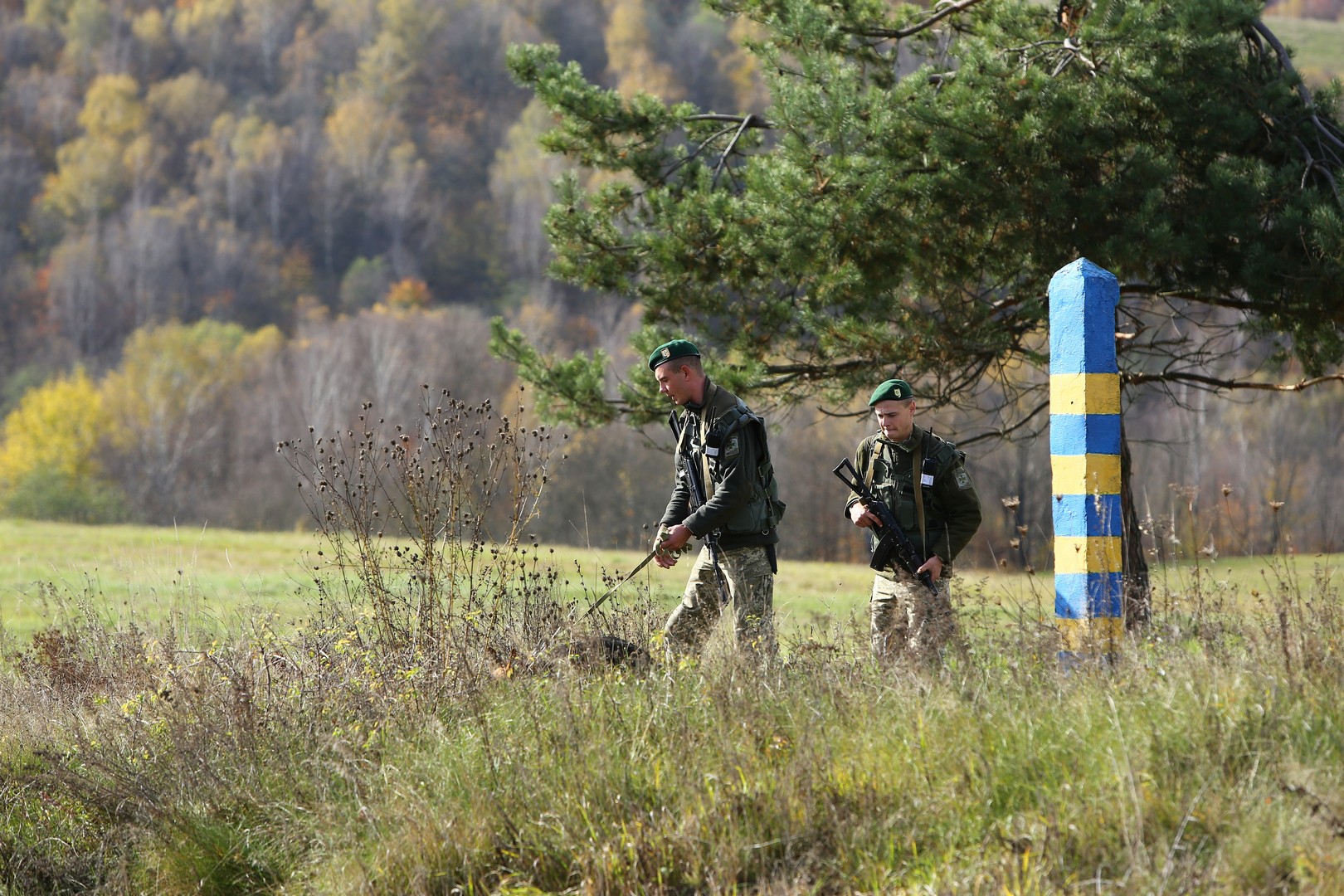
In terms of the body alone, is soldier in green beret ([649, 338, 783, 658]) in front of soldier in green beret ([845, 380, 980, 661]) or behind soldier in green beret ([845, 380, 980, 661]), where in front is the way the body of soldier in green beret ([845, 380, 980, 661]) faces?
in front

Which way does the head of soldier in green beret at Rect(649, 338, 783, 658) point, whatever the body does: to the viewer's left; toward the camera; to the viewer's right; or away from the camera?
to the viewer's left

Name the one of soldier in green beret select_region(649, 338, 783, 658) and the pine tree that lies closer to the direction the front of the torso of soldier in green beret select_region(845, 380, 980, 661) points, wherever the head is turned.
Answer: the soldier in green beret

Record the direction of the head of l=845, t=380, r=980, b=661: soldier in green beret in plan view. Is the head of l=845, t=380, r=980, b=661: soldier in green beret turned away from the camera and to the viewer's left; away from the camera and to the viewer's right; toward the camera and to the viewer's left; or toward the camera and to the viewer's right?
toward the camera and to the viewer's left

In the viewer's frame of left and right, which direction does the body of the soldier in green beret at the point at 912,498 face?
facing the viewer and to the left of the viewer

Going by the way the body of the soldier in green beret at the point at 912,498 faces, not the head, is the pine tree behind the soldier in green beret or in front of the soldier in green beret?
behind

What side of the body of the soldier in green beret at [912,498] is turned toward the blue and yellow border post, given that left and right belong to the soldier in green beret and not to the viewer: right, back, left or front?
left

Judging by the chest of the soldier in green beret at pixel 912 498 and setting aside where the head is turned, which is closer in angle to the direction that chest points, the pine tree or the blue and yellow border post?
the blue and yellow border post
